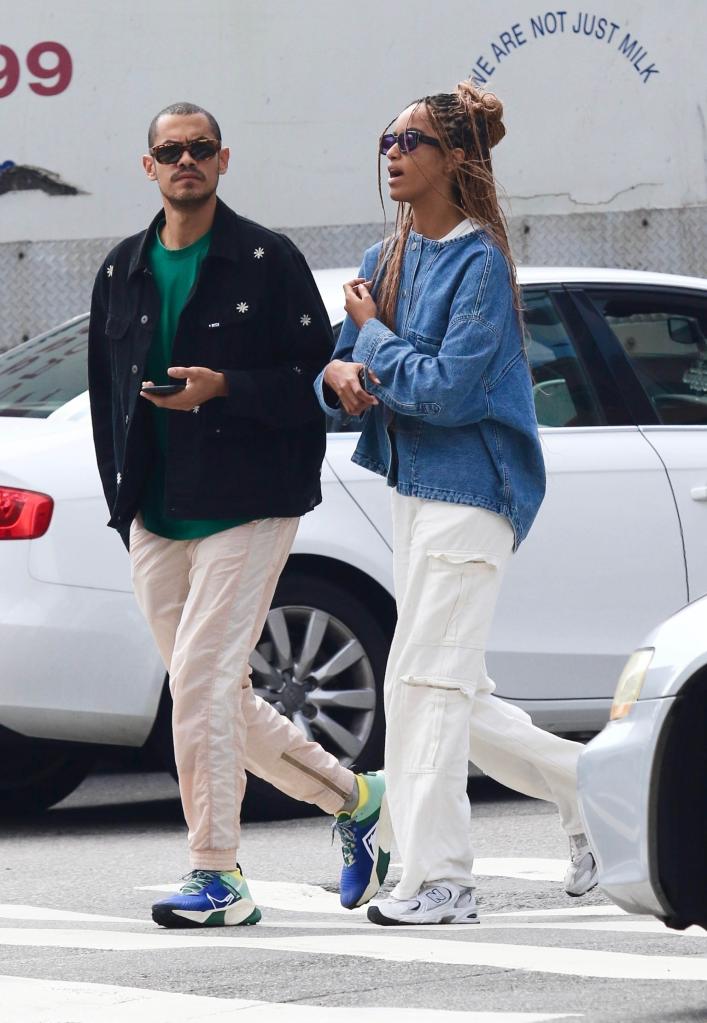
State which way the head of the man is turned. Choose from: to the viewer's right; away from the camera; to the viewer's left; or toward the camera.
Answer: toward the camera

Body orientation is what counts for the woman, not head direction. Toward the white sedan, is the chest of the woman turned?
no

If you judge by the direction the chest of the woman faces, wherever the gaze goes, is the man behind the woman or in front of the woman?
in front

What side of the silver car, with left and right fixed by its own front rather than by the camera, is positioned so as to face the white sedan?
right

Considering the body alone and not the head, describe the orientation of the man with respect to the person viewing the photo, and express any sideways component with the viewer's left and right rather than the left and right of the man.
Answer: facing the viewer and to the left of the viewer

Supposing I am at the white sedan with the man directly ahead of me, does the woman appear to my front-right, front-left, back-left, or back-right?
front-left

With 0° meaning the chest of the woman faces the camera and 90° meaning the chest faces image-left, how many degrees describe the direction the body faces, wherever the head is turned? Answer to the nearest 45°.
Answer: approximately 90°

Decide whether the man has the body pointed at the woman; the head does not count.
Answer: no

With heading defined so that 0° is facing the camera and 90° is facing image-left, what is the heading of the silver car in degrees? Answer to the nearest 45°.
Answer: approximately 90°

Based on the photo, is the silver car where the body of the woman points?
no

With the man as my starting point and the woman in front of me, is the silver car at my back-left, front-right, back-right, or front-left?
front-right

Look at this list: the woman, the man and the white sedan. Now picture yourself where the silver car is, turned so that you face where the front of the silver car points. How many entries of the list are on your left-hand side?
0

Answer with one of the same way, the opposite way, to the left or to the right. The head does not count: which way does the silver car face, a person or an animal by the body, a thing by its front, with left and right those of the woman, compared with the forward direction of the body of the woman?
the same way

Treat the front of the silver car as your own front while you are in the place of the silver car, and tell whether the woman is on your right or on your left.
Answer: on your right
